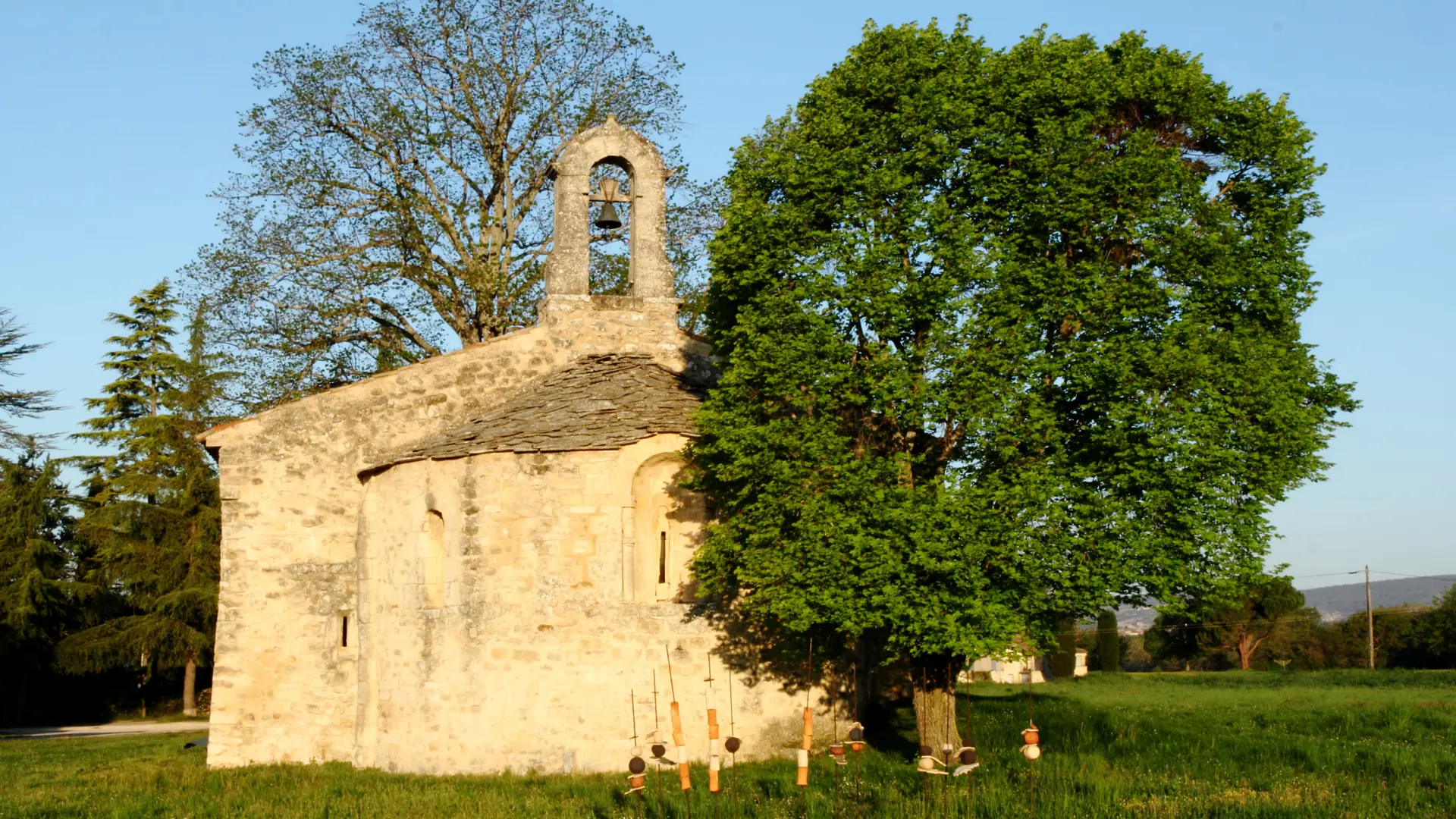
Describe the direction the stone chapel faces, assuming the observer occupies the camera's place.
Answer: facing away from the viewer

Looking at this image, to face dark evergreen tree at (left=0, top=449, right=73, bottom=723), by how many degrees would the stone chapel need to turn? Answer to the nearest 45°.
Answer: approximately 45° to its left

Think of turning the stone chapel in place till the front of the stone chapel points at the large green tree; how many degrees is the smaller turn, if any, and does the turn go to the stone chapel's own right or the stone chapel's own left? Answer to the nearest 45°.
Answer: approximately 135° to the stone chapel's own right
